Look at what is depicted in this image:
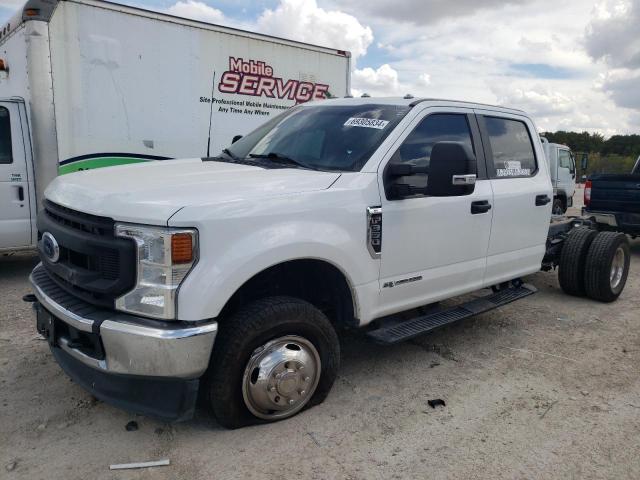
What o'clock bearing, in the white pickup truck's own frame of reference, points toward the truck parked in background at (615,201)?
The truck parked in background is roughly at 6 o'clock from the white pickup truck.

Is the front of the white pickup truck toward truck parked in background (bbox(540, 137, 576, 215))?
no

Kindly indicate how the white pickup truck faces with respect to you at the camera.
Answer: facing the viewer and to the left of the viewer
